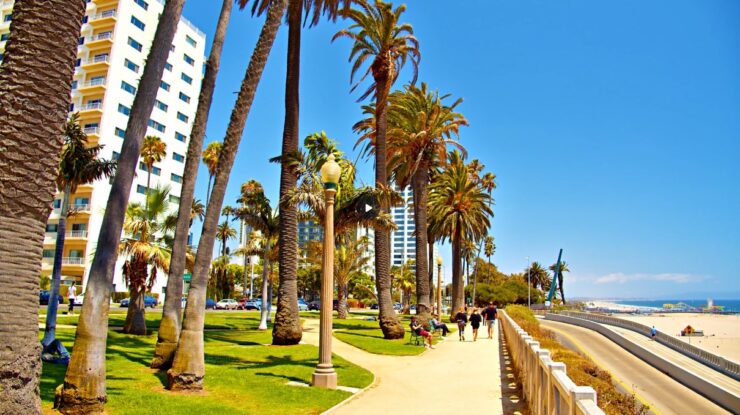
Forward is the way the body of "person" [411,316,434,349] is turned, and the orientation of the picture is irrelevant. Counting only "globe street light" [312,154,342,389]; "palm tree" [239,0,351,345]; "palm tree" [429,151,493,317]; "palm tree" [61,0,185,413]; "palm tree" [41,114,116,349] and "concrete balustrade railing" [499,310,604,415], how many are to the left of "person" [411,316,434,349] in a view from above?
1

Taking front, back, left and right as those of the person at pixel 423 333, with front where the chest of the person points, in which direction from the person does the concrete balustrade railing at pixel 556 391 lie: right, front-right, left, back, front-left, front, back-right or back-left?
right

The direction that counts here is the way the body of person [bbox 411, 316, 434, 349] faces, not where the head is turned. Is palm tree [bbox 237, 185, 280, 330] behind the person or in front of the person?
behind

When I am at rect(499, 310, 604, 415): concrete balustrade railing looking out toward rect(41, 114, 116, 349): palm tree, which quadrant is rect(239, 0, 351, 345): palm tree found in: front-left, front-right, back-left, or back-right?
front-right

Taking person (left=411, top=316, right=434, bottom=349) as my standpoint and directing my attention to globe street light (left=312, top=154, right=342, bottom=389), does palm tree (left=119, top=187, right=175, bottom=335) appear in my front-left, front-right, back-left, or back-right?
back-right

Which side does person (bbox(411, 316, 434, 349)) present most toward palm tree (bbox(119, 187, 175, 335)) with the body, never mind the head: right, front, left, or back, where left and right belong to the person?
back

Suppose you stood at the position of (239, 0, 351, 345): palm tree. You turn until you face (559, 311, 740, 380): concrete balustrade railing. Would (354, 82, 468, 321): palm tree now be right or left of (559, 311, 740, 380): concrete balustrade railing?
left

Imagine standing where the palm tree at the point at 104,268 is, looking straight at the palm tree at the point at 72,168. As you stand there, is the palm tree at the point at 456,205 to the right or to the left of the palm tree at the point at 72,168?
right

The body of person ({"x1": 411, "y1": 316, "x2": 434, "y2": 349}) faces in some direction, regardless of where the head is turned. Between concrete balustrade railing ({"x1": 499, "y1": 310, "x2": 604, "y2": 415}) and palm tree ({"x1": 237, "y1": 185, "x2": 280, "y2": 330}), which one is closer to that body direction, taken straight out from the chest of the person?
the concrete balustrade railing

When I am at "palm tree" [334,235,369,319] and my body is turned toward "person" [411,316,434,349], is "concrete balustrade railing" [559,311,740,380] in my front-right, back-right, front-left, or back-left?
front-left
